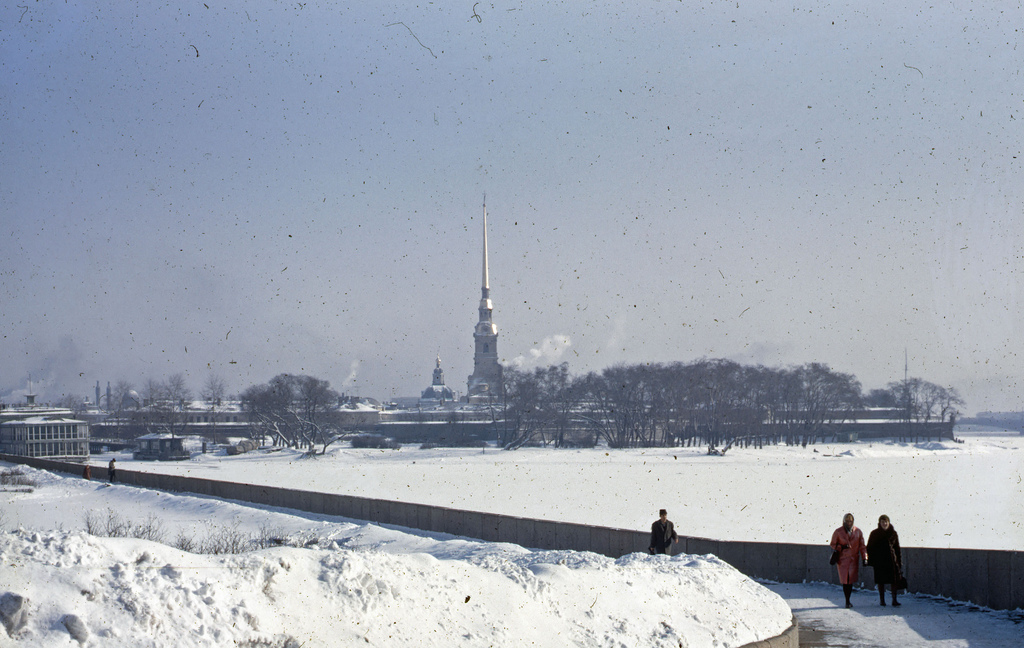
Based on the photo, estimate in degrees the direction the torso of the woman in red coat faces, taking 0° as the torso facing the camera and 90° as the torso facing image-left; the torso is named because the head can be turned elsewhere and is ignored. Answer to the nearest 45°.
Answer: approximately 0°

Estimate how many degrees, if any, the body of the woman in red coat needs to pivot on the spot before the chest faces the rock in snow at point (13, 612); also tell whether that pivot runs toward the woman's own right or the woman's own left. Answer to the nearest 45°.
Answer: approximately 45° to the woman's own right

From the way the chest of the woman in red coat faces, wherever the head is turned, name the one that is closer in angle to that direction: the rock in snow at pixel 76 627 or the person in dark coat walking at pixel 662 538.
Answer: the rock in snow

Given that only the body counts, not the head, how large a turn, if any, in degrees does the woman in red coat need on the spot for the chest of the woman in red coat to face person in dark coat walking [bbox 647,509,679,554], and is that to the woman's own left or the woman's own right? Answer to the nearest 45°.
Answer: approximately 135° to the woman's own right

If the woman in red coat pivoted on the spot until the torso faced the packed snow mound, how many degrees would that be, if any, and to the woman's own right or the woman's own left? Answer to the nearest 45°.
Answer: approximately 45° to the woman's own right
